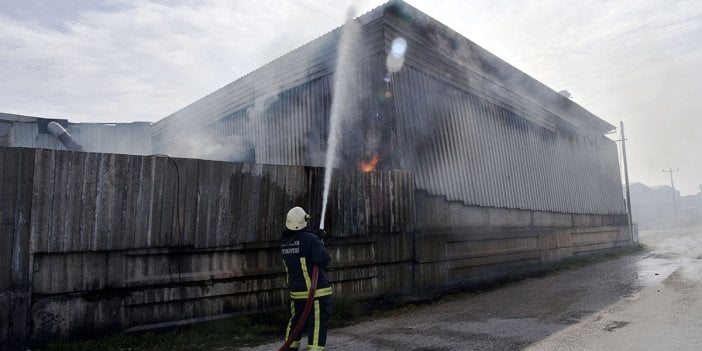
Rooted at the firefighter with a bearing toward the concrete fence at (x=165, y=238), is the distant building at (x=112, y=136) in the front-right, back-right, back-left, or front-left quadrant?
front-right

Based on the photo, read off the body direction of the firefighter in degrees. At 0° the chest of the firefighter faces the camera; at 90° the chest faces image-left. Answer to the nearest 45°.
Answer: approximately 225°

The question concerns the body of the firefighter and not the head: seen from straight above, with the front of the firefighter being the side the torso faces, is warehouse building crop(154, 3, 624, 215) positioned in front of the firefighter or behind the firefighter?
in front

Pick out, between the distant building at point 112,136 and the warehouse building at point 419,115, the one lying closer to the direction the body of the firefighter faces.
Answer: the warehouse building

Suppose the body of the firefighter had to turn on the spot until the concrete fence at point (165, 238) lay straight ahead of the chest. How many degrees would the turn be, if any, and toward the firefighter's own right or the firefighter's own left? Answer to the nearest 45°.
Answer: approximately 90° to the firefighter's own left

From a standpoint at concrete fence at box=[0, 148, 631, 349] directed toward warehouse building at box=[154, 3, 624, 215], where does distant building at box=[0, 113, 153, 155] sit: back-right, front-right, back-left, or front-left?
front-left

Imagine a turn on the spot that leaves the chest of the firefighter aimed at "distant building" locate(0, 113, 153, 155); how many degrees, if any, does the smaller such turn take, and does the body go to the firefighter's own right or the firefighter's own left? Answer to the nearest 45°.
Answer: approximately 90° to the firefighter's own left
